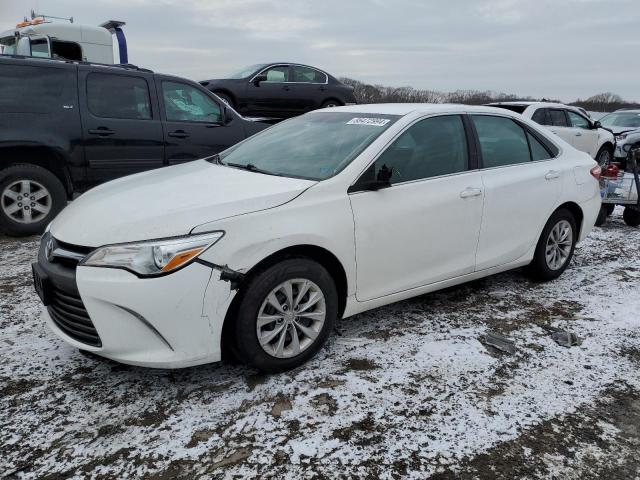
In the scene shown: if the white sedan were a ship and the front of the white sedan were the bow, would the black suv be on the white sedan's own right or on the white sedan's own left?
on the white sedan's own right

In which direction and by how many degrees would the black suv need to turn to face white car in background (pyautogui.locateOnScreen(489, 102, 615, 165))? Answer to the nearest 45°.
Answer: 0° — it already faces it

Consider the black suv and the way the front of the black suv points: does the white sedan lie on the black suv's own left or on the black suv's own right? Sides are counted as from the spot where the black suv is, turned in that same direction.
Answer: on the black suv's own right

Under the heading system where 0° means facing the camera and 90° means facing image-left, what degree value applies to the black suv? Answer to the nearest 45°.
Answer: approximately 270°

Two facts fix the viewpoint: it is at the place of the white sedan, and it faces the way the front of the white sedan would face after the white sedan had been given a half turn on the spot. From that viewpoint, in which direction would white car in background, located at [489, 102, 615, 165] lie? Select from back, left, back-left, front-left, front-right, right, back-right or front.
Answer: front

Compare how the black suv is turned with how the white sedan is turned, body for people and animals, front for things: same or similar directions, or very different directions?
very different directions

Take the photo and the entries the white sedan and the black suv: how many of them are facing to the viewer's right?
1

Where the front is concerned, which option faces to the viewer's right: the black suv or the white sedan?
the black suv

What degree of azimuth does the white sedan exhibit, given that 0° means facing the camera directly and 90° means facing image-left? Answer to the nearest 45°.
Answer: approximately 45°
